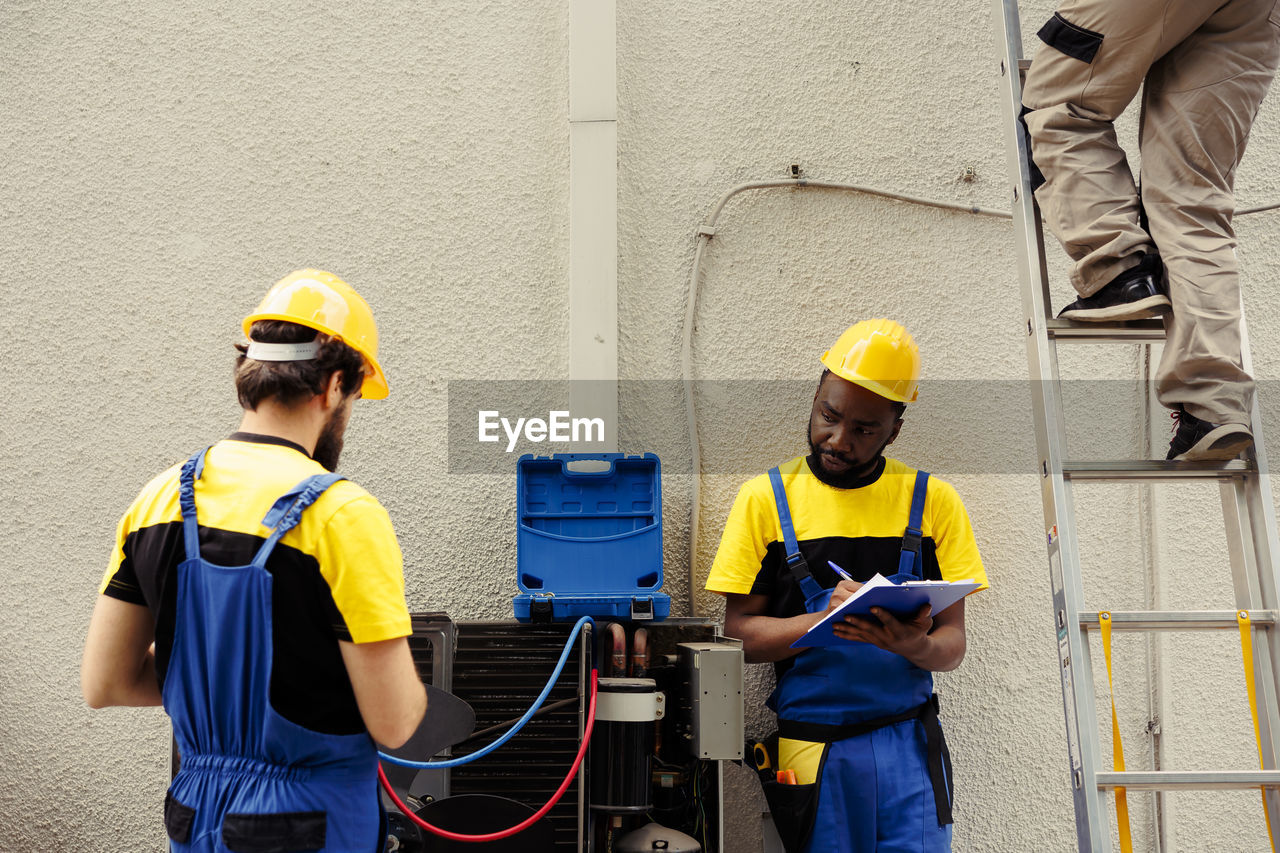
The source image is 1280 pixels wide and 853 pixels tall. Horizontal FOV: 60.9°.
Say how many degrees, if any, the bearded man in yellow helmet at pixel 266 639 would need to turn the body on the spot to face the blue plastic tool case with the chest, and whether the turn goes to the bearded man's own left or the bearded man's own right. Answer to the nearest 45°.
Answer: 0° — they already face it

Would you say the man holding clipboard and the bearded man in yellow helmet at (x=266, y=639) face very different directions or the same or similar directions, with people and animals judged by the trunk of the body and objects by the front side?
very different directions

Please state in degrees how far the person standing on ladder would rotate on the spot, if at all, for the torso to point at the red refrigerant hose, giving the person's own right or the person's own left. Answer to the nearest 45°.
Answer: approximately 45° to the person's own left

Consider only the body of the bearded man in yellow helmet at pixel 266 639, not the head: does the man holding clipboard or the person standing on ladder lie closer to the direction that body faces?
the man holding clipboard

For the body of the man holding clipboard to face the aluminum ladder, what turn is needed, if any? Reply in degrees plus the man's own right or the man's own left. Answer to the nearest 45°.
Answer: approximately 45° to the man's own left

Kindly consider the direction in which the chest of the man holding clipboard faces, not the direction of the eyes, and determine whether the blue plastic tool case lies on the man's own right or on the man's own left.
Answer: on the man's own right

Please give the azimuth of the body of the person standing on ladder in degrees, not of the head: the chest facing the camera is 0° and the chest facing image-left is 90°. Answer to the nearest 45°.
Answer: approximately 135°

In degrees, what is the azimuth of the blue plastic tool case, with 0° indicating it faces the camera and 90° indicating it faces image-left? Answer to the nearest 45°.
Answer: approximately 0°

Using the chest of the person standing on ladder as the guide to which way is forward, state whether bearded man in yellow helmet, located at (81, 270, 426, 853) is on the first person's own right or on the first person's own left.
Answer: on the first person's own left

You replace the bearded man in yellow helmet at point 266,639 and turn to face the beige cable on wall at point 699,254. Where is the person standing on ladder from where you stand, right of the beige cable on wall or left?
right

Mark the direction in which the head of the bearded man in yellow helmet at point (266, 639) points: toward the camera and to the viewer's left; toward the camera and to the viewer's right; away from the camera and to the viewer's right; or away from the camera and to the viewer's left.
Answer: away from the camera and to the viewer's right
